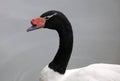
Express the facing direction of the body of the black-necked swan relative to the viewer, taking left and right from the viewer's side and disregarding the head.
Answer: facing to the left of the viewer
